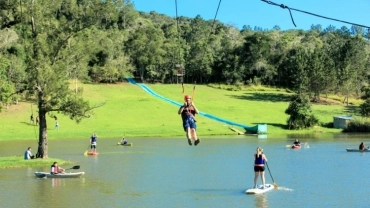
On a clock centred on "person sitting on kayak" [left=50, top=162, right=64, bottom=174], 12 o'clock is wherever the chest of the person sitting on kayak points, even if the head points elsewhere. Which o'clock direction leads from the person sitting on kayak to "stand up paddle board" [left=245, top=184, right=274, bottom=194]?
The stand up paddle board is roughly at 1 o'clock from the person sitting on kayak.

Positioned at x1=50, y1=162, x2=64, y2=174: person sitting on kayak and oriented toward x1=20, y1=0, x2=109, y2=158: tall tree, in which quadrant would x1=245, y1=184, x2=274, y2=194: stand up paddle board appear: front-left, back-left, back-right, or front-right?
back-right

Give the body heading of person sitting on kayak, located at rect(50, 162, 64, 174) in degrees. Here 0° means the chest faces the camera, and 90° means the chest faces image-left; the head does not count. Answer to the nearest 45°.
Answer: approximately 270°
